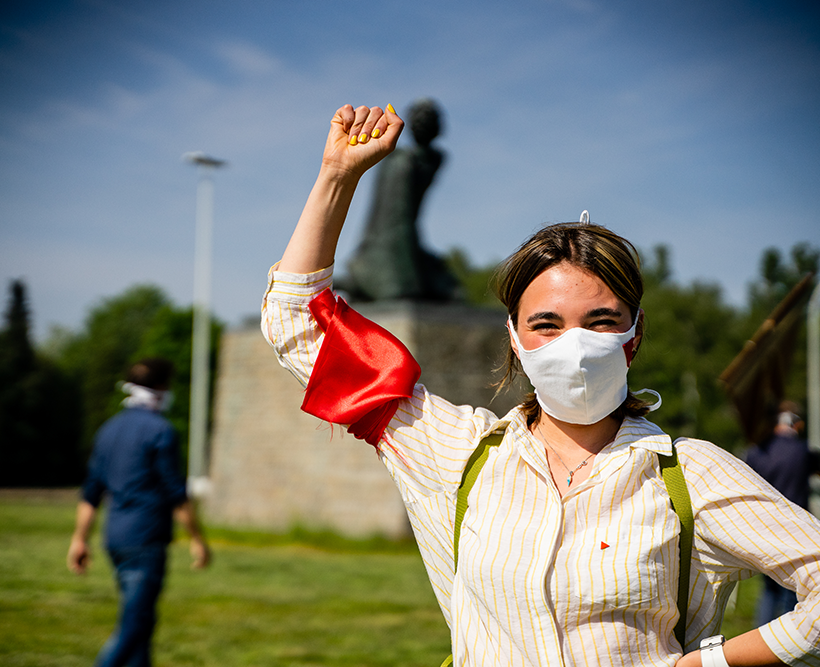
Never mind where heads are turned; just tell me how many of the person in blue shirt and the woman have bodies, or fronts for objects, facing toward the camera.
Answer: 1

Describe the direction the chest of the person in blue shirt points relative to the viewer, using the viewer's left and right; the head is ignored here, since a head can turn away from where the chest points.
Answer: facing away from the viewer and to the right of the viewer

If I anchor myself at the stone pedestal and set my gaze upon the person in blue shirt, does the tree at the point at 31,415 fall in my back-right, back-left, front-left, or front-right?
back-right

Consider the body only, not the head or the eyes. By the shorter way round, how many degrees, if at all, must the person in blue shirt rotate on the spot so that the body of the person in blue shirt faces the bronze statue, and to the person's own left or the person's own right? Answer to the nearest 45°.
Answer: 0° — they already face it

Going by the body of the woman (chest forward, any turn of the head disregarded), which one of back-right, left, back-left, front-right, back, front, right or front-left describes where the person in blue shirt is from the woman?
back-right

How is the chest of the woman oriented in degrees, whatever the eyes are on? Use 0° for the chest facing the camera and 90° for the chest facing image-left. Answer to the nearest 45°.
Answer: approximately 0°

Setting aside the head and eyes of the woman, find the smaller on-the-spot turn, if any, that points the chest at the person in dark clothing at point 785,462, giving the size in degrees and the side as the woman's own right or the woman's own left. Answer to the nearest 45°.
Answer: approximately 180°

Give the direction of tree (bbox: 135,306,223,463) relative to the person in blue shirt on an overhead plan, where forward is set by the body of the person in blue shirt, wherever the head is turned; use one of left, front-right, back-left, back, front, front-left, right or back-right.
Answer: front-left

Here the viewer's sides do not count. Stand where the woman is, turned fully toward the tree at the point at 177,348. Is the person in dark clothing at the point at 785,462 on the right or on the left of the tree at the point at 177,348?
right

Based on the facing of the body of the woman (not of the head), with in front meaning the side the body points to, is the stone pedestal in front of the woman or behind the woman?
behind

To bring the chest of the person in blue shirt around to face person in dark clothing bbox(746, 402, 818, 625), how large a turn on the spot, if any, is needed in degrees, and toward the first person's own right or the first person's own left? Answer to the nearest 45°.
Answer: approximately 45° to the first person's own right

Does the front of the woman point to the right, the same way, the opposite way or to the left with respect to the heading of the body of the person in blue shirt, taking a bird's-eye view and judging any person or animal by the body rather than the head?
the opposite way
